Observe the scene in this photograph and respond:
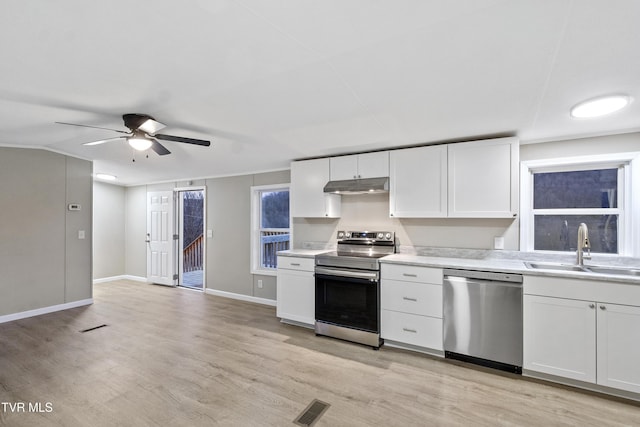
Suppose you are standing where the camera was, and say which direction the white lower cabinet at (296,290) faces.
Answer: facing the viewer and to the left of the viewer

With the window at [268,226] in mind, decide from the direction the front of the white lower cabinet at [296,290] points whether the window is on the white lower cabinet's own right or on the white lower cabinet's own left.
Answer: on the white lower cabinet's own right

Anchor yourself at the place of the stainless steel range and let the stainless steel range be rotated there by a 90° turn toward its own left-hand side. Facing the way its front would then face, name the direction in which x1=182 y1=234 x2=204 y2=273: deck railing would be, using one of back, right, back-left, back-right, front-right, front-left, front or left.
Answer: back

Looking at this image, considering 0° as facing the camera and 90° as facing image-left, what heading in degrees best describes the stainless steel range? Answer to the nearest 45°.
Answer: approximately 45°

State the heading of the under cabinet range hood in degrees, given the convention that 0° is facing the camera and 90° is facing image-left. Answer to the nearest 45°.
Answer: approximately 45°

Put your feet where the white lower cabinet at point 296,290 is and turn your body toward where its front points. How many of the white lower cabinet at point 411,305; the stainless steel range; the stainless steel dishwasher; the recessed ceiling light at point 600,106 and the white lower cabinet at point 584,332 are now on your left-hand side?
5

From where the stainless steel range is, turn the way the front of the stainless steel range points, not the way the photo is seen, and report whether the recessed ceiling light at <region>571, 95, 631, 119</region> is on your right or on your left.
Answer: on your left
